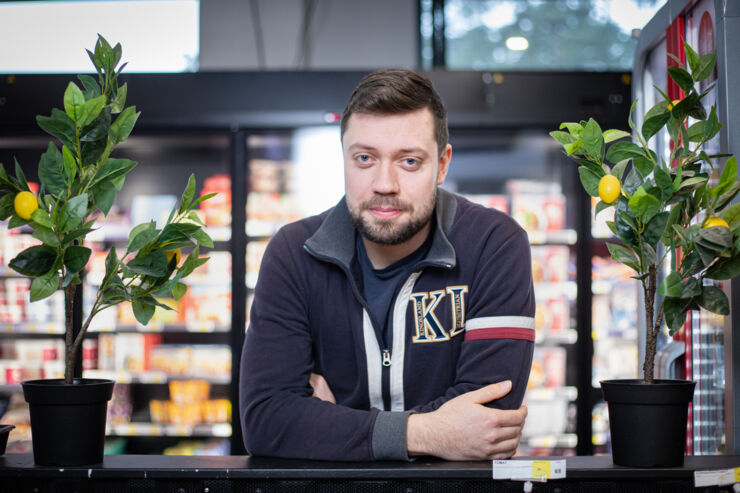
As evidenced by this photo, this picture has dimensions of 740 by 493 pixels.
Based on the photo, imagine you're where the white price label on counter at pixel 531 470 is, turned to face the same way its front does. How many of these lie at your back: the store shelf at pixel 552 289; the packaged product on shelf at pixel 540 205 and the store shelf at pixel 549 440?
3

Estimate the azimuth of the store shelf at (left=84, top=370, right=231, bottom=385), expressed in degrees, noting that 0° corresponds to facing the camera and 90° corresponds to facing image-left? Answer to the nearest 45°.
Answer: approximately 0°

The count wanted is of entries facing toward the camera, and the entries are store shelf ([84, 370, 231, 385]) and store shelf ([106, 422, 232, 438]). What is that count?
2

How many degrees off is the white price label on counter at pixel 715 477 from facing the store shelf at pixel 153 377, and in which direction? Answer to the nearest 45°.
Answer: approximately 135° to its right

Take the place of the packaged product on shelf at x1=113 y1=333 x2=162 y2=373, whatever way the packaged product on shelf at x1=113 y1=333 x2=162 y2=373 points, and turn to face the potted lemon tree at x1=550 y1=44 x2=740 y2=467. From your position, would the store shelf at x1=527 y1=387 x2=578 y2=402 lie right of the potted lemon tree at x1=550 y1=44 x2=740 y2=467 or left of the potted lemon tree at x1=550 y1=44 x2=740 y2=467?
left
